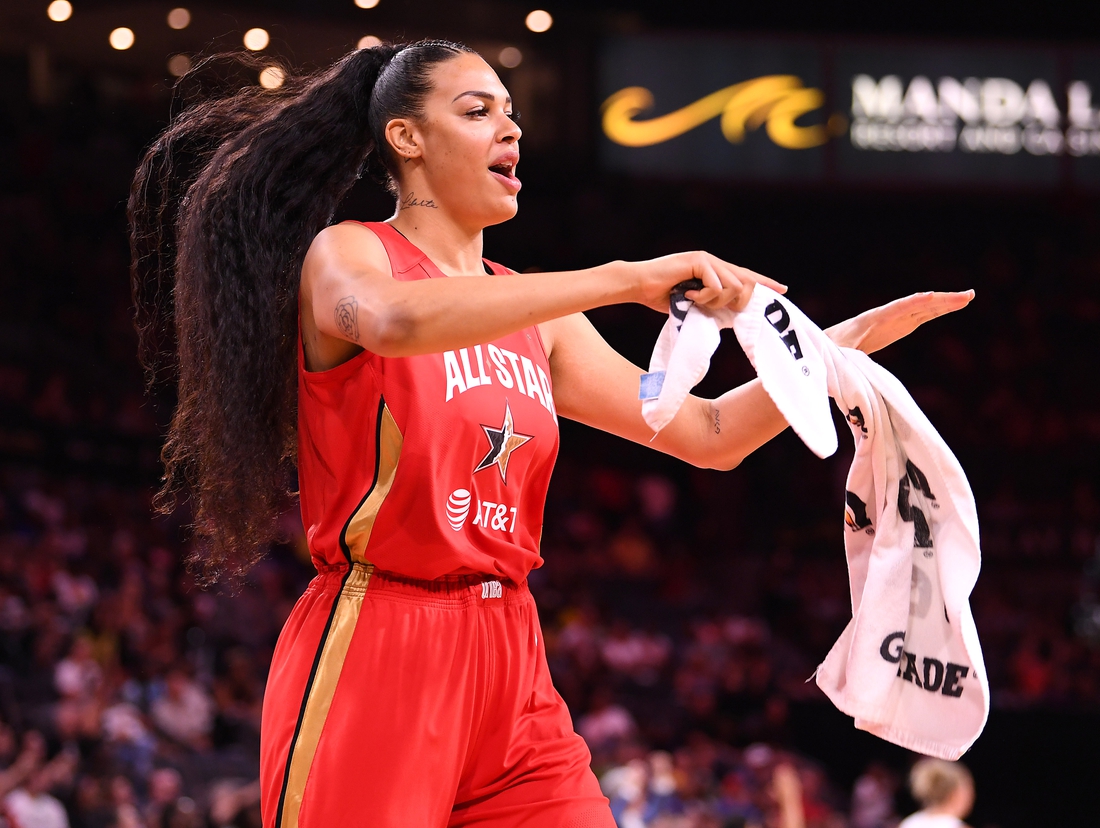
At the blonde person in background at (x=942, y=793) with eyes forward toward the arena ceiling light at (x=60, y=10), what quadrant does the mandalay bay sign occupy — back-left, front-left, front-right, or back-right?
front-right

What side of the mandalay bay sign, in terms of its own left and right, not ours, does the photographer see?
front

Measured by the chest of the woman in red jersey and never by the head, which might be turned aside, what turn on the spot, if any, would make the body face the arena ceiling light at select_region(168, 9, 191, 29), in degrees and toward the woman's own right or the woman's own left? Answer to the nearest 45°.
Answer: approximately 135° to the woman's own left

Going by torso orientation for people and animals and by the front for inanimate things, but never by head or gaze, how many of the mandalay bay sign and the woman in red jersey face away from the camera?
0

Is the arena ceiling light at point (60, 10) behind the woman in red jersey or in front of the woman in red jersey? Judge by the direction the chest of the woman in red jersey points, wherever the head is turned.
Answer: behind

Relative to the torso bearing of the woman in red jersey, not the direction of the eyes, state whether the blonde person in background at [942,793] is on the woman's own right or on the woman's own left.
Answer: on the woman's own left

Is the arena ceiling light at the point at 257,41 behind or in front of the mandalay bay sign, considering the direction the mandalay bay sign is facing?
in front

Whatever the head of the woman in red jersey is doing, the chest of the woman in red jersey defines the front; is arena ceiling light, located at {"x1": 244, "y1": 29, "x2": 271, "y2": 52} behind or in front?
behind

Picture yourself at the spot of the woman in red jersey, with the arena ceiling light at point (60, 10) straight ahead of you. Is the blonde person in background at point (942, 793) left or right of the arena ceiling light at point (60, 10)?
right

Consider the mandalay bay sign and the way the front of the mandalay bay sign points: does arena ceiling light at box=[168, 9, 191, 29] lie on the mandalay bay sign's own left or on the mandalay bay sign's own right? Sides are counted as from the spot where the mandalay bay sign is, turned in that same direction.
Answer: on the mandalay bay sign's own right

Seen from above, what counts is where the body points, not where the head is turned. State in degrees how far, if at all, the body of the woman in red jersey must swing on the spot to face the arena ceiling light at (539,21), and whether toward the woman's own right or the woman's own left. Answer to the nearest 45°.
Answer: approximately 135° to the woman's own left

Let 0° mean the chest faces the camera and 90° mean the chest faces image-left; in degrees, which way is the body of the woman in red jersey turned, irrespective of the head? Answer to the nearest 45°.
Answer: approximately 315°

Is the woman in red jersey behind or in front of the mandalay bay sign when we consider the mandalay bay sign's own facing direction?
in front
